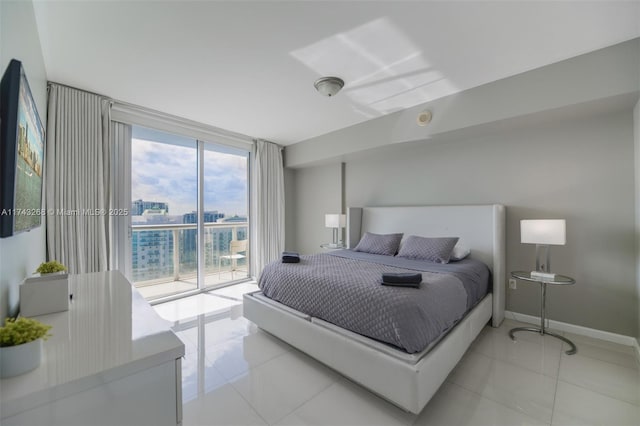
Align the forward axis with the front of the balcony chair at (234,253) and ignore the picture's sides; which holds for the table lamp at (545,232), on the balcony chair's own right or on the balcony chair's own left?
on the balcony chair's own left

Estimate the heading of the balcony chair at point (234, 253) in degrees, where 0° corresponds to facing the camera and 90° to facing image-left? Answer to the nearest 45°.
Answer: approximately 45°

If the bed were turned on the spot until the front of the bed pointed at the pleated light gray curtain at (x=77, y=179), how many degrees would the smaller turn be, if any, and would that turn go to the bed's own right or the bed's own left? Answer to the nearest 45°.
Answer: approximately 45° to the bed's own right

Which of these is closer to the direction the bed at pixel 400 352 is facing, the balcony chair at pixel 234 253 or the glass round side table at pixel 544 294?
the balcony chair

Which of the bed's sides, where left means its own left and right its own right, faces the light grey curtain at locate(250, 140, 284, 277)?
right

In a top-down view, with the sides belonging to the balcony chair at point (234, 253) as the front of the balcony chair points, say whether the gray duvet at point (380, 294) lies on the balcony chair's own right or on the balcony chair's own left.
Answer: on the balcony chair's own left

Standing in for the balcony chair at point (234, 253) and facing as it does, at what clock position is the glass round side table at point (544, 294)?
The glass round side table is roughly at 9 o'clock from the balcony chair.

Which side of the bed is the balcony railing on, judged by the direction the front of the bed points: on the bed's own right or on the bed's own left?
on the bed's own right
